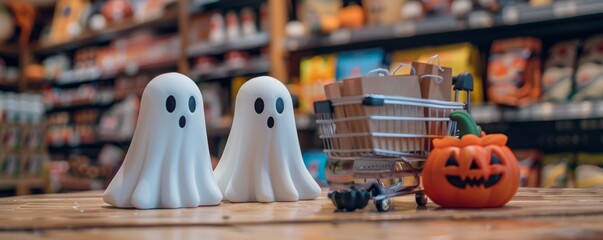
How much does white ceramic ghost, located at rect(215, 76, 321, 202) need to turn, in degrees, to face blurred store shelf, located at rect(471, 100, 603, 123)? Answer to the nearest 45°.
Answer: approximately 135° to its left

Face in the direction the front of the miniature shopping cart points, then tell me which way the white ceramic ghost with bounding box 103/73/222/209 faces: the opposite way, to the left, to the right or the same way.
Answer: to the left

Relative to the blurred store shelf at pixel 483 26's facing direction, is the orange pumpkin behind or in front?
in front

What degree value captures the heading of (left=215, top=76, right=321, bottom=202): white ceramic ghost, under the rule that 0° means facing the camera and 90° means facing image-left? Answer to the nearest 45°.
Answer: approximately 0°

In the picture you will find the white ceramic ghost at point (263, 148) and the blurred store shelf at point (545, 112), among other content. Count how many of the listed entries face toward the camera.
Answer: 2

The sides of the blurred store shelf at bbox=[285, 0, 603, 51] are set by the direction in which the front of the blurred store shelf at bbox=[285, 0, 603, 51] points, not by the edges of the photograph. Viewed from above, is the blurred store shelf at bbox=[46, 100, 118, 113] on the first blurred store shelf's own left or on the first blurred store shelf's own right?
on the first blurred store shelf's own right

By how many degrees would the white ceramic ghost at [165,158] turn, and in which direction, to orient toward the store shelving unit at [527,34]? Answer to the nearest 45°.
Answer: approximately 90° to its left

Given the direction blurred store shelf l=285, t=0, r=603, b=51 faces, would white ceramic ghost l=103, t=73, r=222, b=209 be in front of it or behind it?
in front
